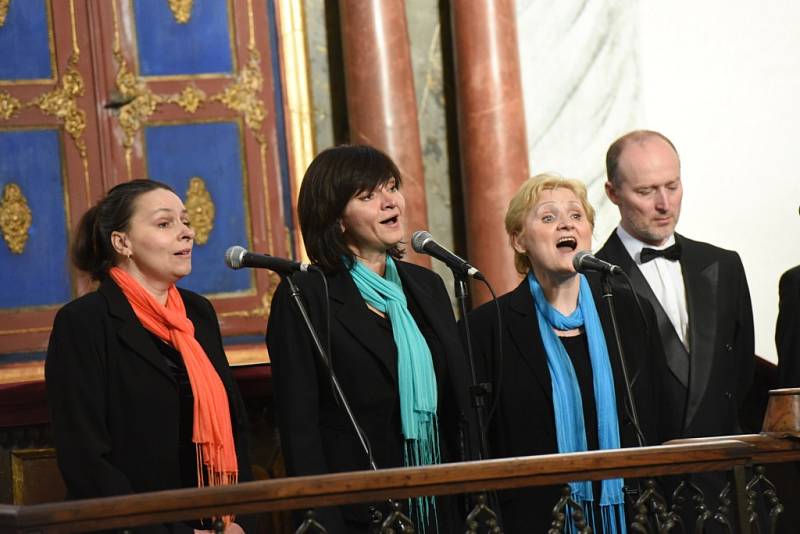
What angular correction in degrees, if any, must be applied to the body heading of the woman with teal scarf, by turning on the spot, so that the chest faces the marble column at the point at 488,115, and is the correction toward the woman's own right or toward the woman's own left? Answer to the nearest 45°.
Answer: approximately 135° to the woman's own left

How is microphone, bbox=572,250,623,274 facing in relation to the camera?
to the viewer's left

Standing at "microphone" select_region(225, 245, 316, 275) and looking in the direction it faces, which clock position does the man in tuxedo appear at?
The man in tuxedo is roughly at 5 o'clock from the microphone.

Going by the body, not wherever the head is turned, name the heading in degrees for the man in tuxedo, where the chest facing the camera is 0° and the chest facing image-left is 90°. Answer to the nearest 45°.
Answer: approximately 0°

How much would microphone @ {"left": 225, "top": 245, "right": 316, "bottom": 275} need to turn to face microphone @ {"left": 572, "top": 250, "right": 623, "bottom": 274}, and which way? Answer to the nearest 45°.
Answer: approximately 180°

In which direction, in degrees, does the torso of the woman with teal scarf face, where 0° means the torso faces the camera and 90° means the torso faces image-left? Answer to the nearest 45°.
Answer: approximately 315°

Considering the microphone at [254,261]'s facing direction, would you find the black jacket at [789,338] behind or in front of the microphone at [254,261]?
behind

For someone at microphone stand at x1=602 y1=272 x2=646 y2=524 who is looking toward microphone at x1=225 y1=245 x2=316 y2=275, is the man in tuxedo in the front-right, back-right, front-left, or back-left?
back-right

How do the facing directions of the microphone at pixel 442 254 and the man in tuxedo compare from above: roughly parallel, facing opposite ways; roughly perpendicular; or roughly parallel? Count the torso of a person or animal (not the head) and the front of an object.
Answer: roughly perpendicular

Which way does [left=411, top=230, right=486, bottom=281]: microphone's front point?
to the viewer's left
